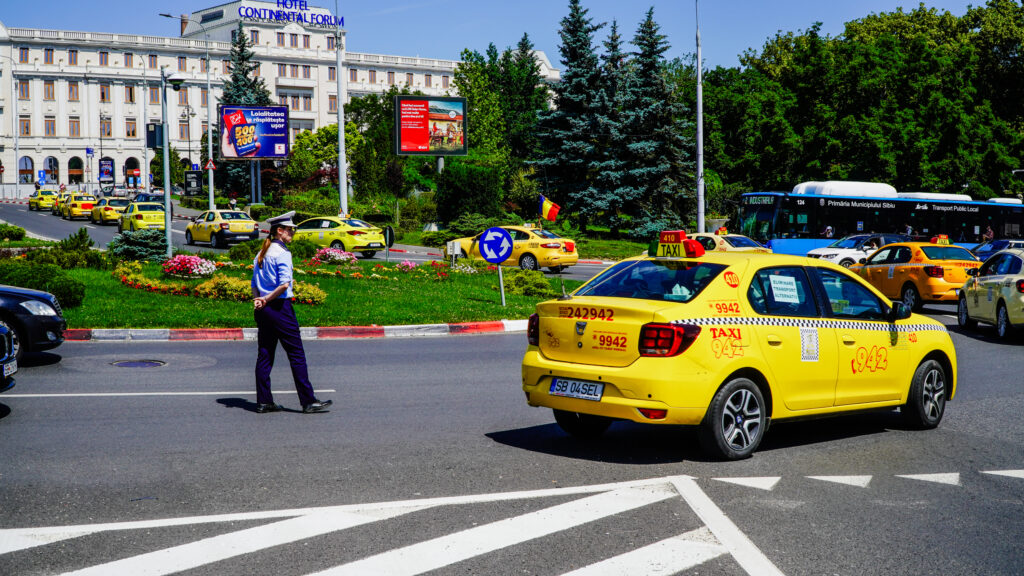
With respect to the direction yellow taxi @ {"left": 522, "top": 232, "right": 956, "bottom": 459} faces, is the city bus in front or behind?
in front

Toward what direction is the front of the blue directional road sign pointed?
toward the camera

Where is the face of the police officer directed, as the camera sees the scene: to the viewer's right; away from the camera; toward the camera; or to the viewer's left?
to the viewer's right

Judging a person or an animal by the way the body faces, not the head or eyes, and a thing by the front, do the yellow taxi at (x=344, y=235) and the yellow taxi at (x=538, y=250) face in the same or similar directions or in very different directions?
same or similar directions

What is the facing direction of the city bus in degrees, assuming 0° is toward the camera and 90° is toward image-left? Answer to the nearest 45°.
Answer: approximately 45°

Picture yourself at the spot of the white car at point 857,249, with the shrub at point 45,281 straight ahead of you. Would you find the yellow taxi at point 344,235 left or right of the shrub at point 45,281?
right

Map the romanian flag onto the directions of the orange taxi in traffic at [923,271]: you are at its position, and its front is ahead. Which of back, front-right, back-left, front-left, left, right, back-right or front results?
front

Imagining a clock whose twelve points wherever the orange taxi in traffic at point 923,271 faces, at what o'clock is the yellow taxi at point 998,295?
The yellow taxi is roughly at 7 o'clock from the orange taxi in traffic.
